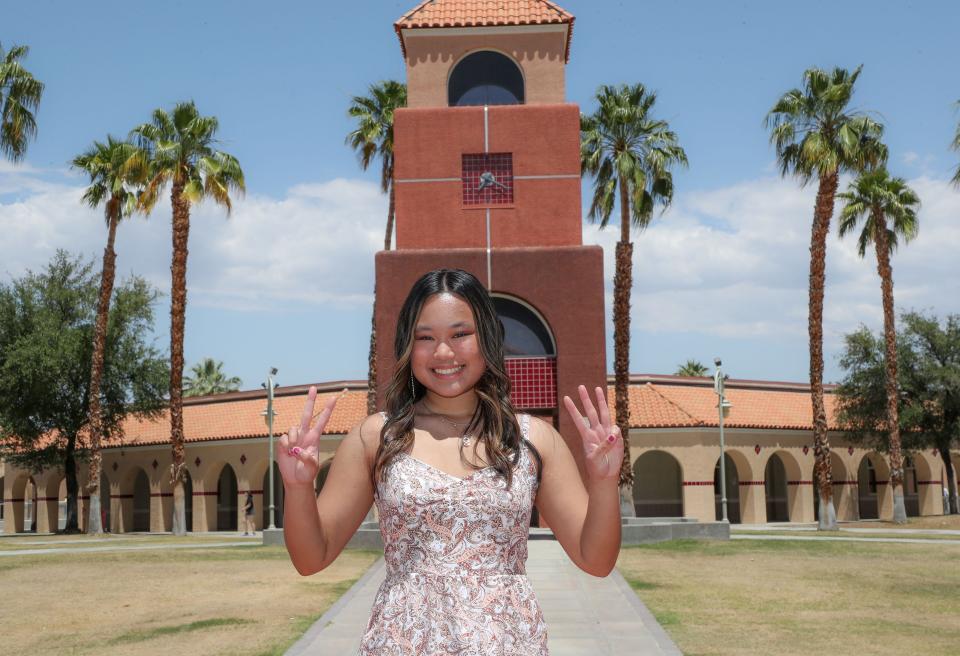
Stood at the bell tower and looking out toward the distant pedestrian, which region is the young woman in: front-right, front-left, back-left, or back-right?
back-left

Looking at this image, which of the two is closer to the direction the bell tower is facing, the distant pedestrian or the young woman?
the young woman

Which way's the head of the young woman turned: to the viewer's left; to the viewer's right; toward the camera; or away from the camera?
toward the camera

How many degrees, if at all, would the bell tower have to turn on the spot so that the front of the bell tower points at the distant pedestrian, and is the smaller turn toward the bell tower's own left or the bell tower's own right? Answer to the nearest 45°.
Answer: approximately 135° to the bell tower's own right

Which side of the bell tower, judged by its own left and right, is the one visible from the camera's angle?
front

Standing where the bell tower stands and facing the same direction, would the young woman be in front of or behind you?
in front

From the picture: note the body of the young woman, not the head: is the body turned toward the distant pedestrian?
no

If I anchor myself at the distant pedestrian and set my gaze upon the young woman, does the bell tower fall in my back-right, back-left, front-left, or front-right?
front-left

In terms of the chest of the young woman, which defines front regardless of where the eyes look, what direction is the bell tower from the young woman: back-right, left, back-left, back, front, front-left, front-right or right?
back

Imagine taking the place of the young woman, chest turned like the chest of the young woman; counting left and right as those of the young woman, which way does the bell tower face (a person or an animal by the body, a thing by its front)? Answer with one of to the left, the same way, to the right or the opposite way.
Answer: the same way

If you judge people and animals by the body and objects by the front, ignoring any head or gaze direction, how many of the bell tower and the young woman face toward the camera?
2
